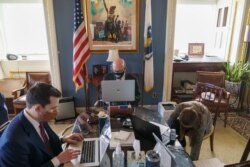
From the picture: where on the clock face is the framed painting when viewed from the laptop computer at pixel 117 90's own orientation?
The framed painting is roughly at 12 o'clock from the laptop computer.

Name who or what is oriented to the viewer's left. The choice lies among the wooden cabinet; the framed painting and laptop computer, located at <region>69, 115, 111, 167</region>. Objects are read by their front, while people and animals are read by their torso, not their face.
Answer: the laptop computer

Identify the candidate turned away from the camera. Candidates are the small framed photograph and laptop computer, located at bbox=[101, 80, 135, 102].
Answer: the laptop computer

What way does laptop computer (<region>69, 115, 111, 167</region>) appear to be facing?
to the viewer's left

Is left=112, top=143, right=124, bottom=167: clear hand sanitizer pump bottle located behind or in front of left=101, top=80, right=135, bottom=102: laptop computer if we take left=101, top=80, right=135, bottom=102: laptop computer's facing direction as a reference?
behind

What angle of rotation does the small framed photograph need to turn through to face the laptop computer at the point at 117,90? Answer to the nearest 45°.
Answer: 0° — it already faces it

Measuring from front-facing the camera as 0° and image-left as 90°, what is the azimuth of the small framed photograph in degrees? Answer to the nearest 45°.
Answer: approximately 0°

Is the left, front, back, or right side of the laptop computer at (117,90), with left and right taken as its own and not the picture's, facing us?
back

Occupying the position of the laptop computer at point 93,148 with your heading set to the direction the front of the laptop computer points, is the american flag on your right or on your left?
on your right
